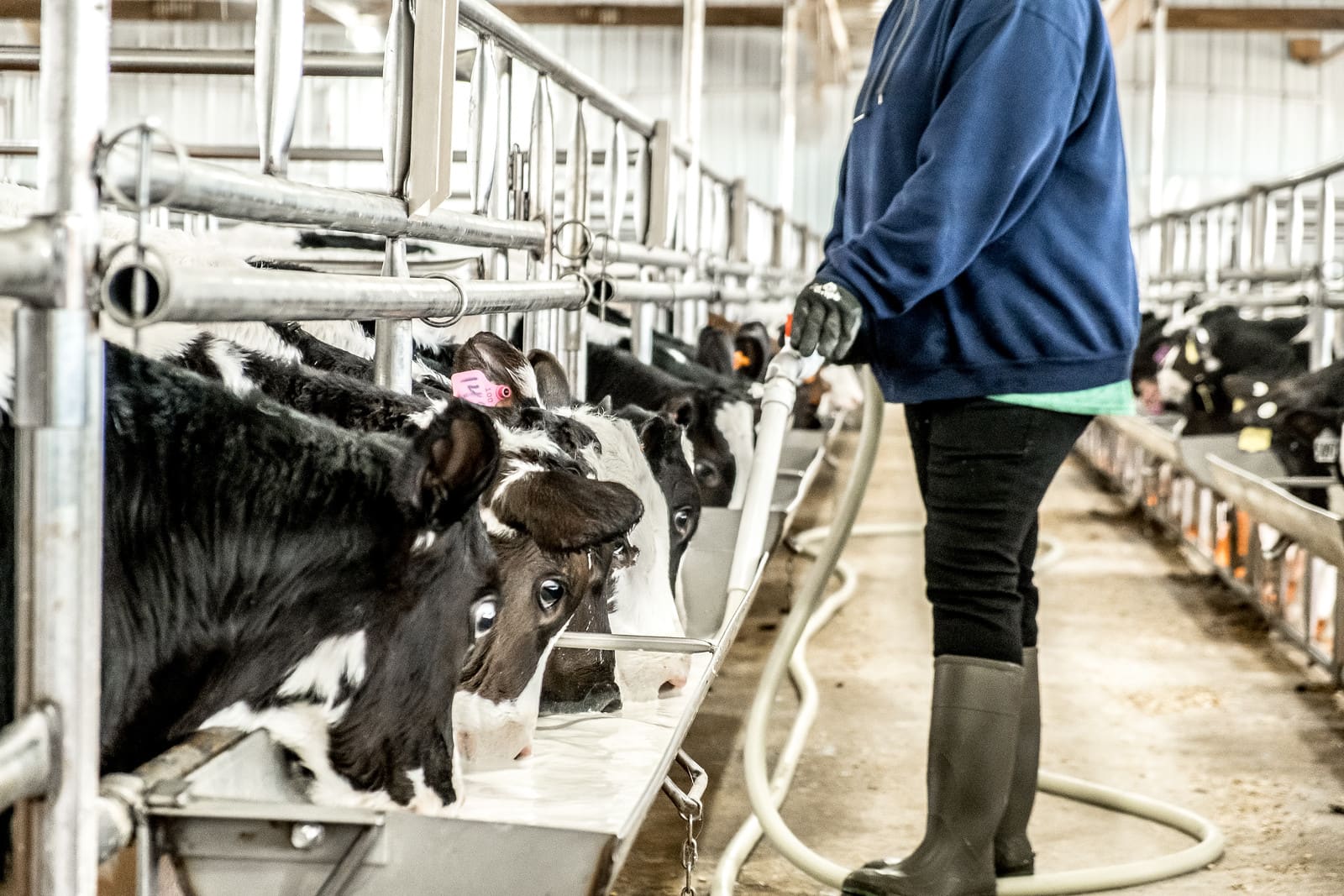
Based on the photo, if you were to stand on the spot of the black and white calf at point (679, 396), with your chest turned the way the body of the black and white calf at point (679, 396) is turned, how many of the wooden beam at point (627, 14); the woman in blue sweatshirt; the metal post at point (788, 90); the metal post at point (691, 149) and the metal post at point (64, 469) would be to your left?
3

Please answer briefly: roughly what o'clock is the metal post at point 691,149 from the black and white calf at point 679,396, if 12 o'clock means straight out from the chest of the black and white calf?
The metal post is roughly at 9 o'clock from the black and white calf.

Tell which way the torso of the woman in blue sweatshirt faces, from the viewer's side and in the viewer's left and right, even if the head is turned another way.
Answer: facing to the left of the viewer

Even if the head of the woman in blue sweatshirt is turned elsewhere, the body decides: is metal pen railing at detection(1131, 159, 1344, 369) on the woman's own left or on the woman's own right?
on the woman's own right

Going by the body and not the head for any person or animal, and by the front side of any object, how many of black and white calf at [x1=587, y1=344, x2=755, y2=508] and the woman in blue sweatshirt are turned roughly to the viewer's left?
1

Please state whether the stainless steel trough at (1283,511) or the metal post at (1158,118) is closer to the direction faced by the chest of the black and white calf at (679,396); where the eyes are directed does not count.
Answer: the stainless steel trough

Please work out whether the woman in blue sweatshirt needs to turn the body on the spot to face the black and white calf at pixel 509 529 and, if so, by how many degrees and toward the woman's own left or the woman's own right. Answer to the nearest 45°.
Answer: approximately 45° to the woman's own left

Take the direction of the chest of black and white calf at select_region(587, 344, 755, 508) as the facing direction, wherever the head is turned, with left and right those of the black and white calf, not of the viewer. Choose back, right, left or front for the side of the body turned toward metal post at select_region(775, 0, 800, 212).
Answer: left

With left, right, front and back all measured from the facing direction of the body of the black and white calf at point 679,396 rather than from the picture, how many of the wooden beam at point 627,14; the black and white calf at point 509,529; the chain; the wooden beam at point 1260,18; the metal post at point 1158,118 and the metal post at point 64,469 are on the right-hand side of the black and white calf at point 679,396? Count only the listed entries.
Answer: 3

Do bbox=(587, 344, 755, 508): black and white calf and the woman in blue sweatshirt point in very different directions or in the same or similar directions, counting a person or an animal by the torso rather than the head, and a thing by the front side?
very different directions

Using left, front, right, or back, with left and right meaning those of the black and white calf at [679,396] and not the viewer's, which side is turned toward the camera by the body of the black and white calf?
right
